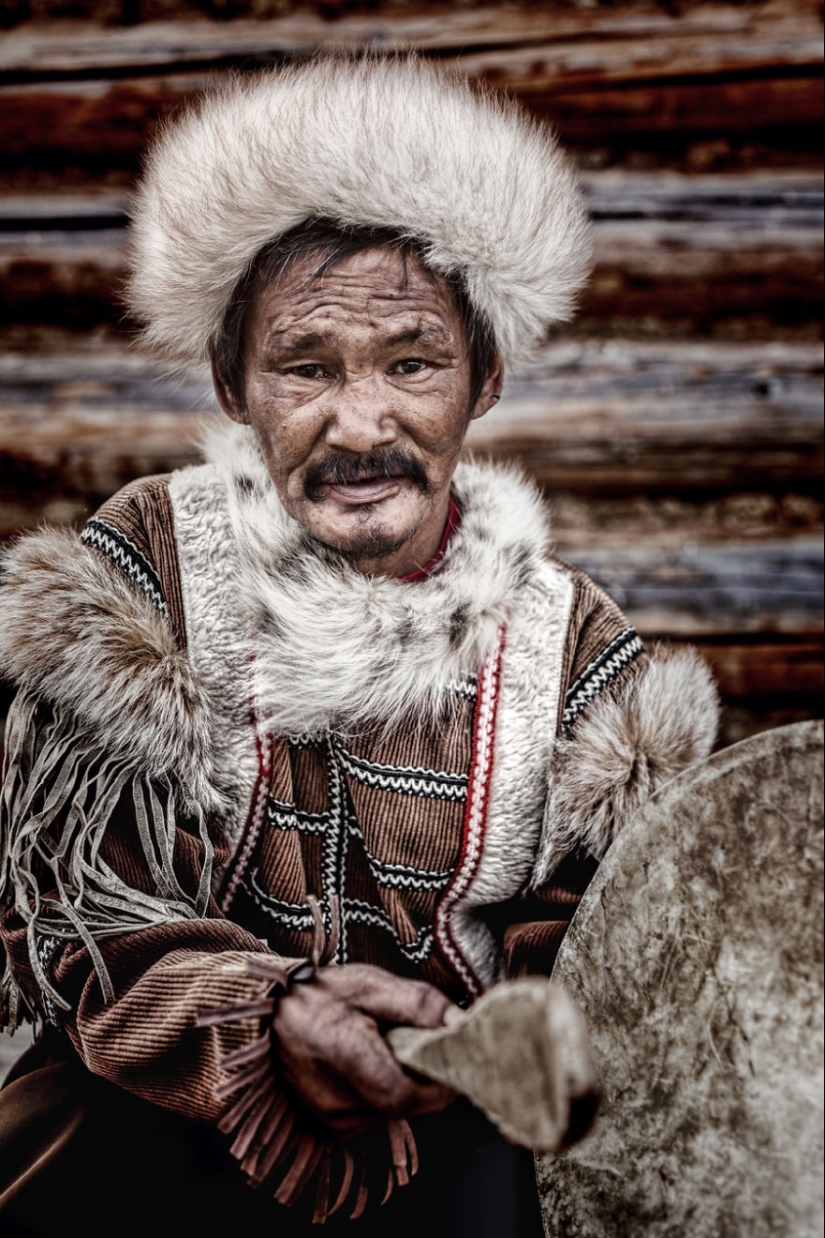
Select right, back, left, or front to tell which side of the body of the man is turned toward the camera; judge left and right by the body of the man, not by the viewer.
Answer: front

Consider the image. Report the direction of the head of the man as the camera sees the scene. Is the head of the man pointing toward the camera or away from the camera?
toward the camera

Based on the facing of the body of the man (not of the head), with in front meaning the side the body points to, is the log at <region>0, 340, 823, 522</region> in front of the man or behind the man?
behind

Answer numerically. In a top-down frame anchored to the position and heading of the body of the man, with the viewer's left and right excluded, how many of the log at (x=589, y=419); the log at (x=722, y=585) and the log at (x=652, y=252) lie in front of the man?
0

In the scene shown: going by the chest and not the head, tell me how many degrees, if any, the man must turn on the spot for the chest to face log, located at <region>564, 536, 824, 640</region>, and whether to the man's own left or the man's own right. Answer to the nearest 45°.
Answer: approximately 135° to the man's own left

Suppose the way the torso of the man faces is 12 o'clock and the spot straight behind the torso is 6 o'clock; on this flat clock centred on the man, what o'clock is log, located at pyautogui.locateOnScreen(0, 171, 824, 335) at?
The log is roughly at 7 o'clock from the man.
